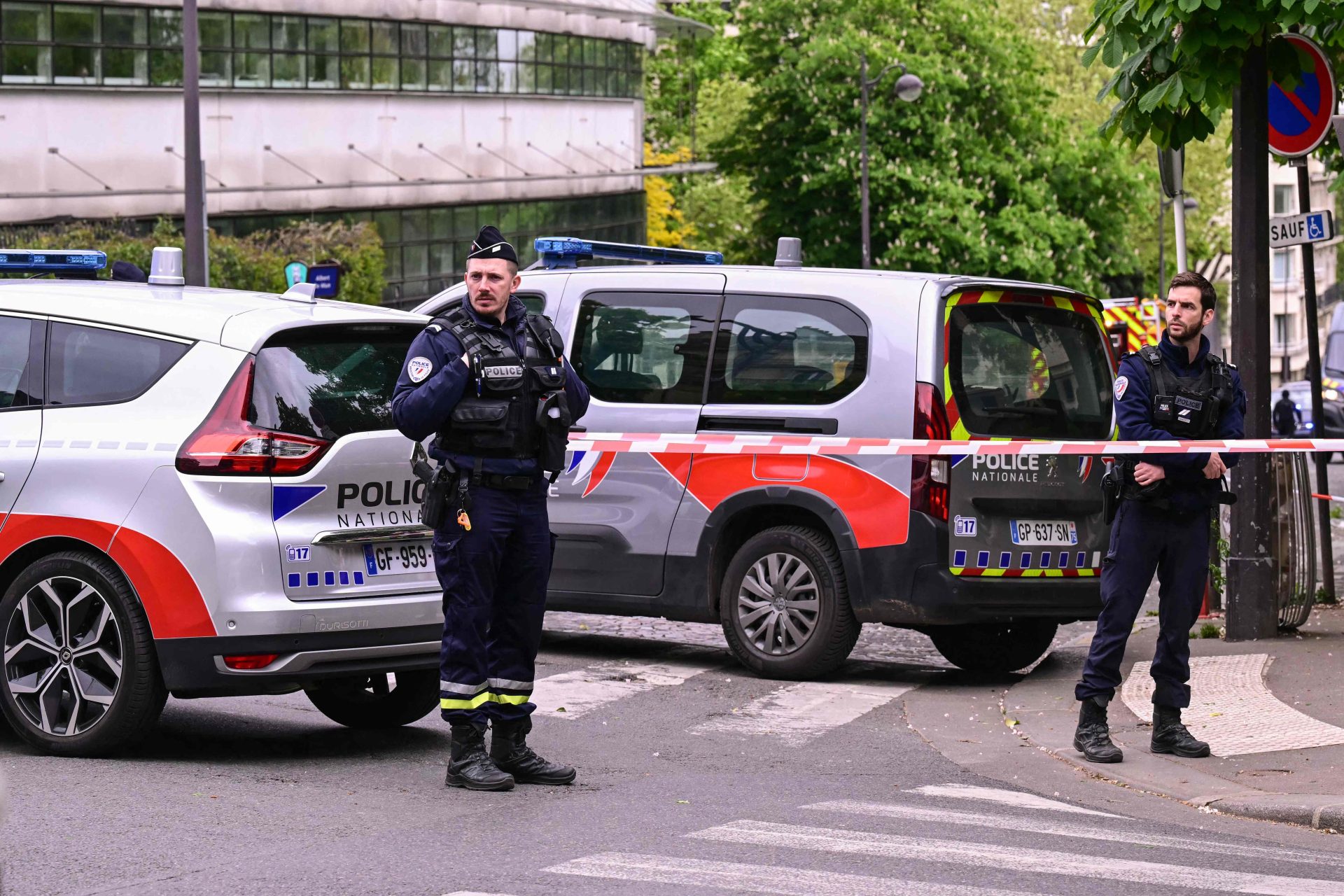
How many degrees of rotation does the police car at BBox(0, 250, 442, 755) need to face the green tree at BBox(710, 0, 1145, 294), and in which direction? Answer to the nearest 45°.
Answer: approximately 90° to its right

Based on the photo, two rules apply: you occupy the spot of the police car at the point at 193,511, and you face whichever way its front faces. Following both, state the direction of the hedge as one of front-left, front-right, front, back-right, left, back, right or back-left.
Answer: front-right

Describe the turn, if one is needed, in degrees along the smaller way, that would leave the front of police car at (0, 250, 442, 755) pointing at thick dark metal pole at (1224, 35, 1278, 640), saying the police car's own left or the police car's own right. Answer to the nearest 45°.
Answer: approximately 135° to the police car's own right

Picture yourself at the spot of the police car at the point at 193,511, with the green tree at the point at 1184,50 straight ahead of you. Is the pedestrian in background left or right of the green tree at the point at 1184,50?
left

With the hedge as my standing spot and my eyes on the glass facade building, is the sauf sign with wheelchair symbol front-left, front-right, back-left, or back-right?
back-right

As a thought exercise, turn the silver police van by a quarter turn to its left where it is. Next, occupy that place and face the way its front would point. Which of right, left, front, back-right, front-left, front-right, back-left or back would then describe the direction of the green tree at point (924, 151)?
back-right

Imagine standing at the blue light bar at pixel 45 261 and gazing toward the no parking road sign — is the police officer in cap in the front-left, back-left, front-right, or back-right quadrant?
front-right

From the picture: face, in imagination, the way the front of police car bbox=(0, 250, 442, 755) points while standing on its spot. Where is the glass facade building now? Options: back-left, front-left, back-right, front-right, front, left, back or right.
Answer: front-right

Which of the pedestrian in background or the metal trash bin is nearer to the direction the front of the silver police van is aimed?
the pedestrian in background

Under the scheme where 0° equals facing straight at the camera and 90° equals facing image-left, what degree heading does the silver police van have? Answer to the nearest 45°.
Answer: approximately 135°

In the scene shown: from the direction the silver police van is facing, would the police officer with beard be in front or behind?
behind

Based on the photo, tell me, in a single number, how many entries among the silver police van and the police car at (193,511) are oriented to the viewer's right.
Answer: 0

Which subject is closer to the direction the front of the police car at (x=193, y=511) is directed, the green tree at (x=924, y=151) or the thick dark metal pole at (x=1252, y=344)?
the green tree

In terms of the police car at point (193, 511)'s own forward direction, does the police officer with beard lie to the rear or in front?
to the rear

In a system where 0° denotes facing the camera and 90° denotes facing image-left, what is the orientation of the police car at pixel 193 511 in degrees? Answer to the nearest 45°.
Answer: approximately 135°

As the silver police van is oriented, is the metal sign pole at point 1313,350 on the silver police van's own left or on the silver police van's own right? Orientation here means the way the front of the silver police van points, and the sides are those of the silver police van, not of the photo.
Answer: on the silver police van's own right
